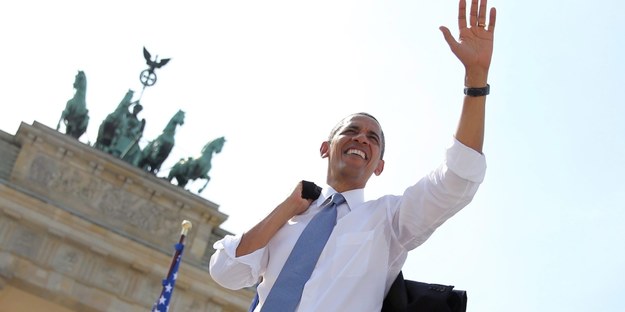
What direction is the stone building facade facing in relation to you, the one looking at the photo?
facing the viewer

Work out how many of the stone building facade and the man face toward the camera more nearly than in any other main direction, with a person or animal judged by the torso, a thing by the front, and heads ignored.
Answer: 2

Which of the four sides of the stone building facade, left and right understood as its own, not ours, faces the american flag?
front

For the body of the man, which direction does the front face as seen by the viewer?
toward the camera

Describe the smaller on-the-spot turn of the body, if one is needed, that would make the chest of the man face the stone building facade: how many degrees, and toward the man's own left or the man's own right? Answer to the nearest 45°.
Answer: approximately 180°

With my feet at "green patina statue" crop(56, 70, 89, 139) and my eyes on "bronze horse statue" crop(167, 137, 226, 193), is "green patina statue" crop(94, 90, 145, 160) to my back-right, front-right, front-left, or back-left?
front-left

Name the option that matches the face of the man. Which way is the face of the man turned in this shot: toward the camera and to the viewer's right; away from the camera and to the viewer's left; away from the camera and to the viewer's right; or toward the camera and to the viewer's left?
toward the camera and to the viewer's right

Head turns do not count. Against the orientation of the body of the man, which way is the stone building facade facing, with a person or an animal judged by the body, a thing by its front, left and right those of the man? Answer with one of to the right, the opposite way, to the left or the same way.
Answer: the same way

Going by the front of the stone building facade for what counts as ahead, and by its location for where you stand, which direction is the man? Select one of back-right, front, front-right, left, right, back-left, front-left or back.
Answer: front

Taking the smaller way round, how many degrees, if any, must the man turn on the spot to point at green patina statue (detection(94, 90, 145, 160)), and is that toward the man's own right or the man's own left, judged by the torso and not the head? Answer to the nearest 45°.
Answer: approximately 180°
